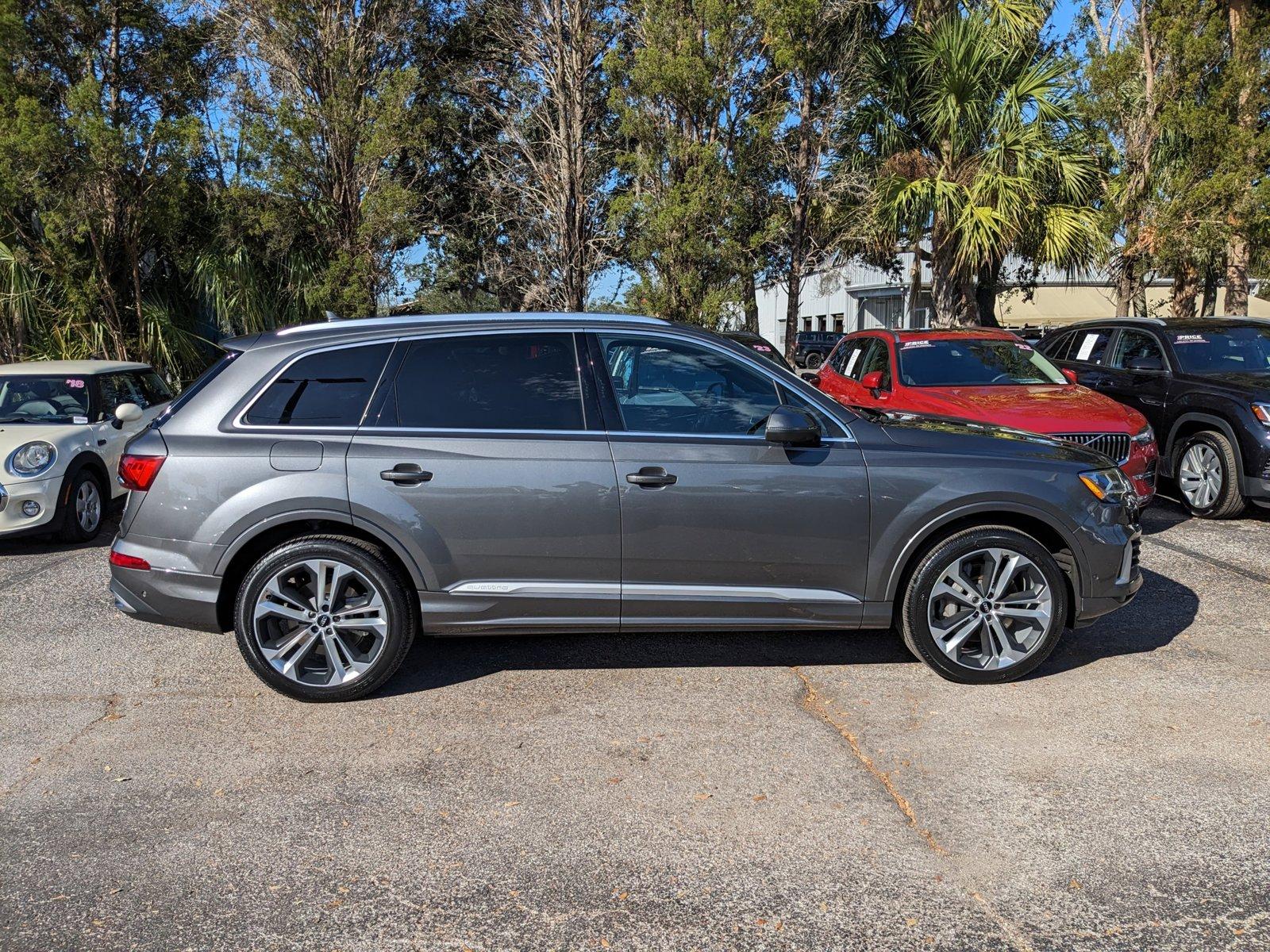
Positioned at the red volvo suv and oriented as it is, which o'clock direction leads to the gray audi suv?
The gray audi suv is roughly at 2 o'clock from the red volvo suv.

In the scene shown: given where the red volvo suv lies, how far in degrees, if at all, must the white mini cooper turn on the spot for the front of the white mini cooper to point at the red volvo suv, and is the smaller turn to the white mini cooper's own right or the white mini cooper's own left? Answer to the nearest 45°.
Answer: approximately 90° to the white mini cooper's own left

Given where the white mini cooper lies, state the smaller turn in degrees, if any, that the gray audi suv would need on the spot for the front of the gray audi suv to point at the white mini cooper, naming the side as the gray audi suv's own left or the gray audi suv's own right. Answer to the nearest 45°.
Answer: approximately 135° to the gray audi suv's own left

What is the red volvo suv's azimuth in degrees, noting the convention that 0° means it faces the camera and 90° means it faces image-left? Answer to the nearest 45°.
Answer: approximately 315°

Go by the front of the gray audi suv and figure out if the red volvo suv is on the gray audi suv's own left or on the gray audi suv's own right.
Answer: on the gray audi suv's own left

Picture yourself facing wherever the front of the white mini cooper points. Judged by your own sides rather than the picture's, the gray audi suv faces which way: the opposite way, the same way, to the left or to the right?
to the left

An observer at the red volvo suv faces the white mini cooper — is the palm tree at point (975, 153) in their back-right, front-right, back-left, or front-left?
back-right

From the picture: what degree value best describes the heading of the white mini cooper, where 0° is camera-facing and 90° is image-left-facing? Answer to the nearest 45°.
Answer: approximately 45°

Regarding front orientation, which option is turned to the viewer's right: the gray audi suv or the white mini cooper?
the gray audi suv

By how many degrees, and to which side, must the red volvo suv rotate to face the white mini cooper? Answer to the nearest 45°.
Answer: approximately 135° to its right

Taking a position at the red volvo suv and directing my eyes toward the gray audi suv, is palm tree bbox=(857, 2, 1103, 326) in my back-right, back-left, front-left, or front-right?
back-right

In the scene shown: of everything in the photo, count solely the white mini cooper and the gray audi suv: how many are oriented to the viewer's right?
1

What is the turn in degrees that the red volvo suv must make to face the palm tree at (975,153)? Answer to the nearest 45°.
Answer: approximately 135° to its left

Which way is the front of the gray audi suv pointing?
to the viewer's right
